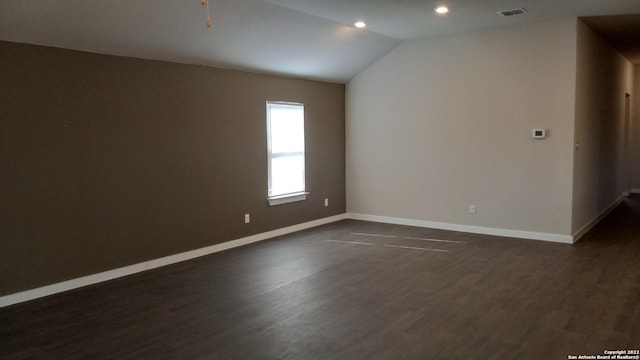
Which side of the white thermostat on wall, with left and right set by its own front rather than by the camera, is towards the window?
right

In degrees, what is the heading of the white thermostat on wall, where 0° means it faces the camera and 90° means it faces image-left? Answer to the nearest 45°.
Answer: approximately 0°

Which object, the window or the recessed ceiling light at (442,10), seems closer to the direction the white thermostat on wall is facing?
the recessed ceiling light

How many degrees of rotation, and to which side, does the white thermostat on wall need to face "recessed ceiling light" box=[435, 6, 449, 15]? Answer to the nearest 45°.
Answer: approximately 45° to its right
